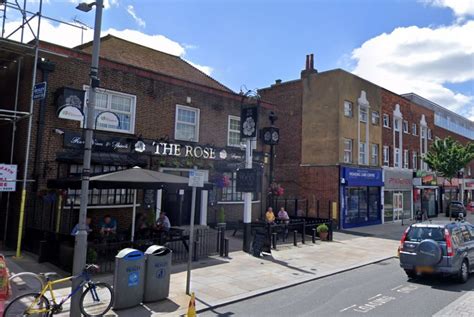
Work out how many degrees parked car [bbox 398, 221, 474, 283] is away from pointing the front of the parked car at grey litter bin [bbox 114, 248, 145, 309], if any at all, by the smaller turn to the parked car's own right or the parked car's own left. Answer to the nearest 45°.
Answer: approximately 180°

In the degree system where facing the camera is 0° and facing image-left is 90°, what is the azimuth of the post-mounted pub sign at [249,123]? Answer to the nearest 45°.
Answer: approximately 0°

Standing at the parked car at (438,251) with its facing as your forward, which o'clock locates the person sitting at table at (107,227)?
The person sitting at table is roughly at 7 o'clock from the parked car.

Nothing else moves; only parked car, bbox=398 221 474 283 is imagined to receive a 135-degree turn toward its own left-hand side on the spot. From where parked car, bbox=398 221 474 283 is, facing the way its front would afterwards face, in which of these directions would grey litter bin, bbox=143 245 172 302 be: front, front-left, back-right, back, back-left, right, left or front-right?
front-left

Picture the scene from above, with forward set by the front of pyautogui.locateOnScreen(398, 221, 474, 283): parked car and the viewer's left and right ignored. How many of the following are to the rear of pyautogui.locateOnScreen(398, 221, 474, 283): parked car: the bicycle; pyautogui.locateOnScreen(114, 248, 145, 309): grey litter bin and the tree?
2

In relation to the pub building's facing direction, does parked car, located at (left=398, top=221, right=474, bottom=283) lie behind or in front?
in front

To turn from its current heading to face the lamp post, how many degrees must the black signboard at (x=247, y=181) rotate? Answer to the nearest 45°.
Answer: approximately 45° to its right

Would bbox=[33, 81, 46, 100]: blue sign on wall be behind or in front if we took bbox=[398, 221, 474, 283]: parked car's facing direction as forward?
behind

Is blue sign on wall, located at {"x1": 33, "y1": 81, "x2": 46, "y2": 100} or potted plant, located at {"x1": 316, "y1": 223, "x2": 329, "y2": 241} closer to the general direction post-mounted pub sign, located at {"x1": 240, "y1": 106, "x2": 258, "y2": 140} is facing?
the blue sign on wall

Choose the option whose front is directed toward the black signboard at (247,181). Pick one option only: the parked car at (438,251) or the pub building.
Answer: the pub building
